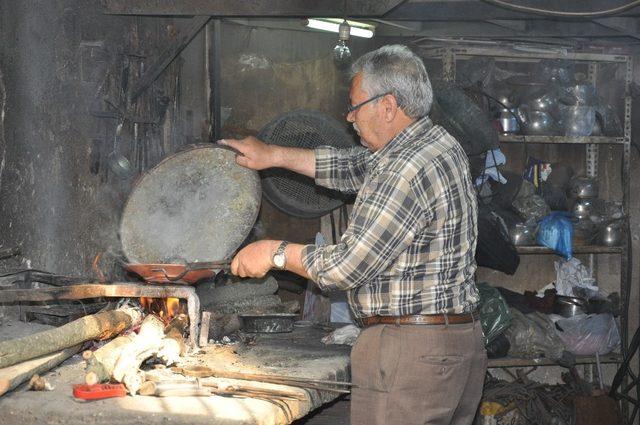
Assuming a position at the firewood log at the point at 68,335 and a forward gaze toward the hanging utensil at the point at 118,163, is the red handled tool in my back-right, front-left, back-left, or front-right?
back-right

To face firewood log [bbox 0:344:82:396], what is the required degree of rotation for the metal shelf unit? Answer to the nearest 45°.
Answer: approximately 45° to its right

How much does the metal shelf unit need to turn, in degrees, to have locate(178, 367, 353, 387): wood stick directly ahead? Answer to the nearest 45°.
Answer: approximately 45° to its right

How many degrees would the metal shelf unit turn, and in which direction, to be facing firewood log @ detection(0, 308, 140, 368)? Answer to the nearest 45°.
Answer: approximately 45° to its right

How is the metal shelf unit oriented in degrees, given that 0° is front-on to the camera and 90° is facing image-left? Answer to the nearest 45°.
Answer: approximately 0°

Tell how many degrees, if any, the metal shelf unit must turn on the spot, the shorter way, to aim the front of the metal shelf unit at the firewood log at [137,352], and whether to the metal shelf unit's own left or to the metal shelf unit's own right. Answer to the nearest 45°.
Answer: approximately 45° to the metal shelf unit's own right
